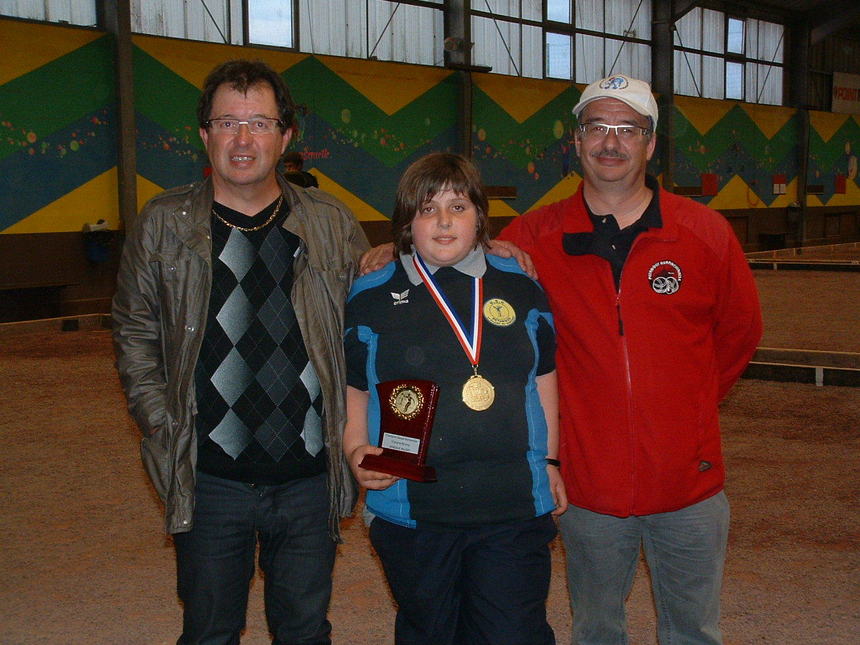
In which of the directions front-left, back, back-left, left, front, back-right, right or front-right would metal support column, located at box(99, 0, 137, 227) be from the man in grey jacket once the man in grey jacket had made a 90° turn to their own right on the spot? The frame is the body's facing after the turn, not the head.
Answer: right

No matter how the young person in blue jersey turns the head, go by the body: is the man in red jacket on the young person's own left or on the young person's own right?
on the young person's own left

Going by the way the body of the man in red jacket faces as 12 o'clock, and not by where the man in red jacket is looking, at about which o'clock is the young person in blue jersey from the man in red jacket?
The young person in blue jersey is roughly at 2 o'clock from the man in red jacket.

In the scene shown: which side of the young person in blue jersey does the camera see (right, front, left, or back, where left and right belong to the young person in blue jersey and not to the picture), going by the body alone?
front

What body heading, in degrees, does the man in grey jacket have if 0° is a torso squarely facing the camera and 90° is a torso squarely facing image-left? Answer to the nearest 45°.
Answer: approximately 0°

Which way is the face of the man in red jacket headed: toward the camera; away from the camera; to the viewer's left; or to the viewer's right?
toward the camera

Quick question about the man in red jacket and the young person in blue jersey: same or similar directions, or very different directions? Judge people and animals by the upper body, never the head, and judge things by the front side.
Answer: same or similar directions

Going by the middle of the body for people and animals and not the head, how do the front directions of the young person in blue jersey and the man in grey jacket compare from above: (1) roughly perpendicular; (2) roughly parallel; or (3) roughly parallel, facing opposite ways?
roughly parallel

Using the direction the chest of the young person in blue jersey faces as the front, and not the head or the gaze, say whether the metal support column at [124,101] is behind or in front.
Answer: behind

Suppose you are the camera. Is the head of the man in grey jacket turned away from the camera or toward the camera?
toward the camera

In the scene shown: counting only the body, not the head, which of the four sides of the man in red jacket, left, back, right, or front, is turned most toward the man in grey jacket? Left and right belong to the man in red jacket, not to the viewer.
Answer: right

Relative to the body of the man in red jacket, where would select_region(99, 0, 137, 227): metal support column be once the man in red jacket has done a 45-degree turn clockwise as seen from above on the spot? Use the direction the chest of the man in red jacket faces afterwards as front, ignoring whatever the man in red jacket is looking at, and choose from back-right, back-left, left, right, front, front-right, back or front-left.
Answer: right

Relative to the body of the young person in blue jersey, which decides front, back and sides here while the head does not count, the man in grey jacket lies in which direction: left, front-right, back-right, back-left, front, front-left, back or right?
right

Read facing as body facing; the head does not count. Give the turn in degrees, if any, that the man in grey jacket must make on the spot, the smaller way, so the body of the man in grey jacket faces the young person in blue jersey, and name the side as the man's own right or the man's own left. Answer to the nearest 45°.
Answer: approximately 90° to the man's own left
